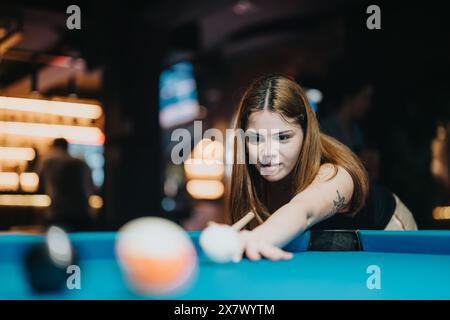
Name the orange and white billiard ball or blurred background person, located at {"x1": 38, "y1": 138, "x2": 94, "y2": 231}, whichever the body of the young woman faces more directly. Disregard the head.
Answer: the orange and white billiard ball

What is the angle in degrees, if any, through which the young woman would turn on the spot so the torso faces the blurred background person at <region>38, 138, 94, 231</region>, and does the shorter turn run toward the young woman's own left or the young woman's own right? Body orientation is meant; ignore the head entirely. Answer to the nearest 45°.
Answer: approximately 90° to the young woman's own right

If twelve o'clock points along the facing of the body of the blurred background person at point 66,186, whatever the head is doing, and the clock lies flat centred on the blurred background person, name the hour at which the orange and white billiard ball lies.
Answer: The orange and white billiard ball is roughly at 6 o'clock from the blurred background person.

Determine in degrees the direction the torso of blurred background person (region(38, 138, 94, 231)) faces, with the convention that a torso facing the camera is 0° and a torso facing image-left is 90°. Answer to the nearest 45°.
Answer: approximately 180°

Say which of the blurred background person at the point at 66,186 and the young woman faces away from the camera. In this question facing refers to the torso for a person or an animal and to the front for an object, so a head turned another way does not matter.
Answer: the blurred background person

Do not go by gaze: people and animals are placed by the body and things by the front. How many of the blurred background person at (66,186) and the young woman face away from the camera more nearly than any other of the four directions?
1

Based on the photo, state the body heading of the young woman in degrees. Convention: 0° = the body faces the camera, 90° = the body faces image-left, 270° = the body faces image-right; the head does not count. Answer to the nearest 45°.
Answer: approximately 45°

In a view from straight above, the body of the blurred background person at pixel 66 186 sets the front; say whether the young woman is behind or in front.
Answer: behind

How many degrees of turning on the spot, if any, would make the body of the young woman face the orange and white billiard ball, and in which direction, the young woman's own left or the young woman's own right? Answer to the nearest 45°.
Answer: approximately 45° to the young woman's own left

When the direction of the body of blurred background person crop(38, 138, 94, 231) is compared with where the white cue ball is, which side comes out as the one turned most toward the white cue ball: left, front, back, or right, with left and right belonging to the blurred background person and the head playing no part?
back
